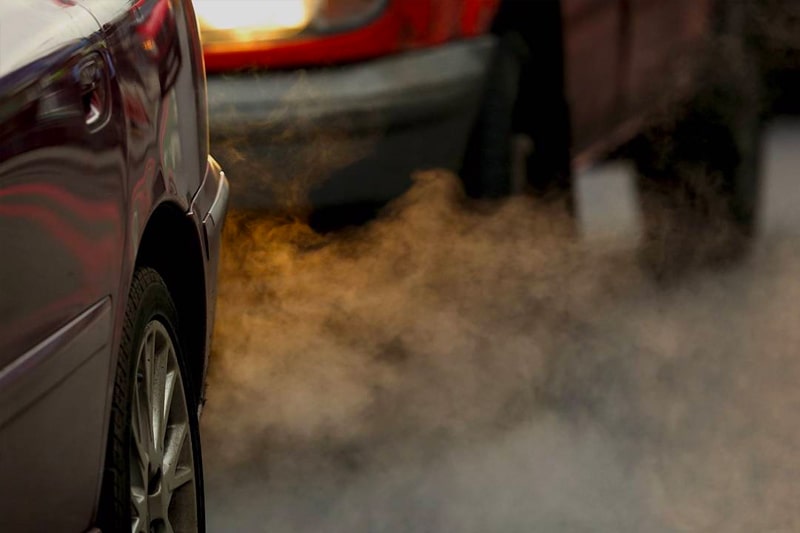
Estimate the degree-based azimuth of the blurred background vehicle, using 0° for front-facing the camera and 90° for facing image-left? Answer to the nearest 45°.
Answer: approximately 45°

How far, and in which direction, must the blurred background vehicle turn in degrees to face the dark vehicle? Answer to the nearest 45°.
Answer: approximately 45° to its left
